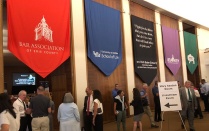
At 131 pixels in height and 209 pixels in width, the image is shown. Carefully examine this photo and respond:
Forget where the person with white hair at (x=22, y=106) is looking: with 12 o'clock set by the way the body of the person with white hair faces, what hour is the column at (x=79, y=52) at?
The column is roughly at 9 o'clock from the person with white hair.

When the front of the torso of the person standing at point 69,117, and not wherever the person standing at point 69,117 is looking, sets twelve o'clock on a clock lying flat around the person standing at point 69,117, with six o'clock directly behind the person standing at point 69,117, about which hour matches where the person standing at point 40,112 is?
the person standing at point 40,112 is roughly at 9 o'clock from the person standing at point 69,117.

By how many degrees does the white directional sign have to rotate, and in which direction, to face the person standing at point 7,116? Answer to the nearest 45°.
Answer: approximately 45° to its right

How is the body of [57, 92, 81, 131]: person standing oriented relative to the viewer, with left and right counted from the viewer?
facing away from the viewer

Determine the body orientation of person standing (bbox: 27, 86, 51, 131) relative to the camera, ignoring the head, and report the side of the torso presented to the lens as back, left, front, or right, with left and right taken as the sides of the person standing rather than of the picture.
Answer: back

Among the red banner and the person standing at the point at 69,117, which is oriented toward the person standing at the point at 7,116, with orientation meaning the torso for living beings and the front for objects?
the red banner

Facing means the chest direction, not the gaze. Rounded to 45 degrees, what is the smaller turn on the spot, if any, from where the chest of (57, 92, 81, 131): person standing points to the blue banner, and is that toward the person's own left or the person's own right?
0° — they already face it
